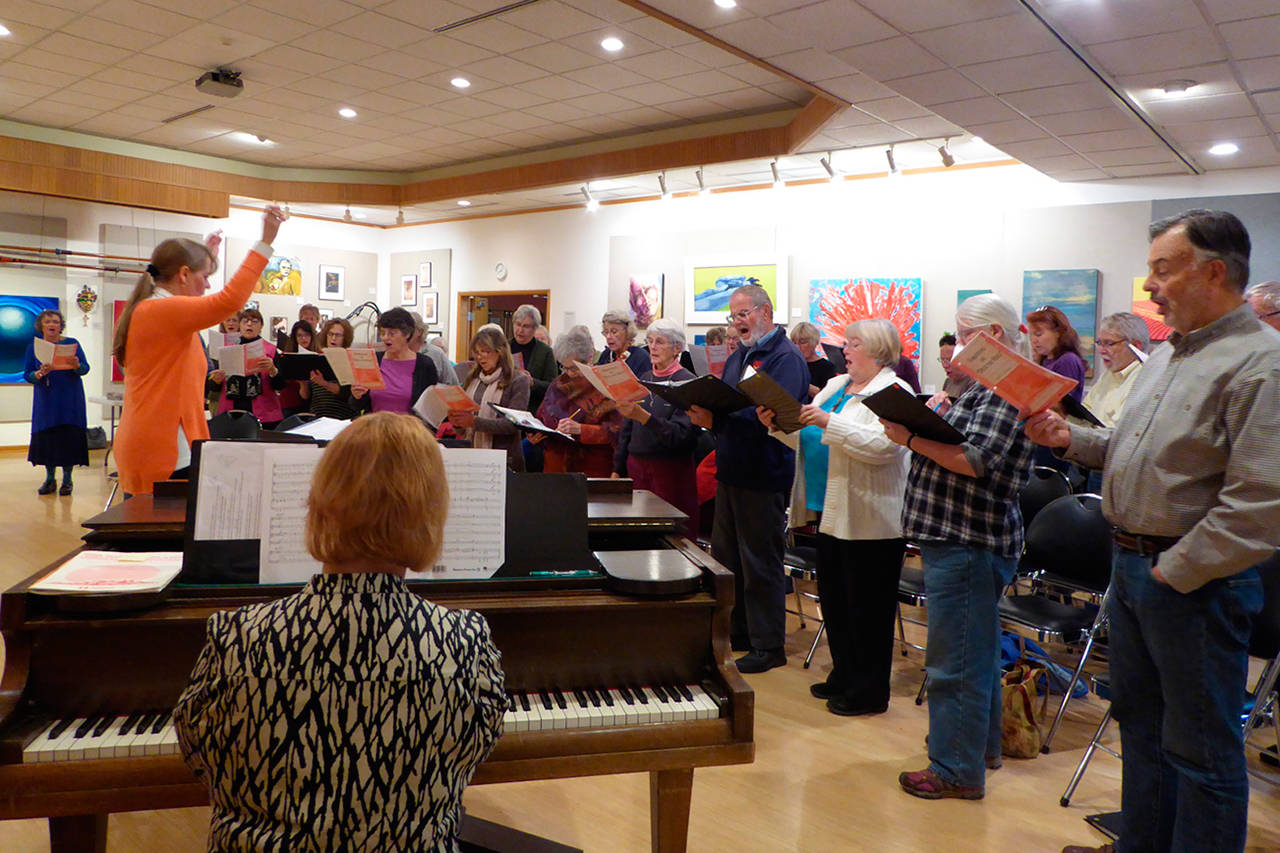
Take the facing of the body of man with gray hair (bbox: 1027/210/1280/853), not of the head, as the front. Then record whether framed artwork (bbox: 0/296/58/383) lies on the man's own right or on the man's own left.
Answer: on the man's own right

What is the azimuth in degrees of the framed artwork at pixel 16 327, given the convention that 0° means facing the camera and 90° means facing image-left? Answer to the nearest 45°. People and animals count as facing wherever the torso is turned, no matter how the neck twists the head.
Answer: approximately 0°

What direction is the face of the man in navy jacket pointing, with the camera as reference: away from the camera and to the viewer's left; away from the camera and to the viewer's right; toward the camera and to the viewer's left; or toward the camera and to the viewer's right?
toward the camera and to the viewer's left

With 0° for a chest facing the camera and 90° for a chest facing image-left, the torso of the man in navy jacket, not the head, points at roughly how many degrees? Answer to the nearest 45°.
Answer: approximately 45°

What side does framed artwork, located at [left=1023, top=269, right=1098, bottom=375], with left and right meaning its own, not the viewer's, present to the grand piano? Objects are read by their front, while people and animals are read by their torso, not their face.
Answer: front

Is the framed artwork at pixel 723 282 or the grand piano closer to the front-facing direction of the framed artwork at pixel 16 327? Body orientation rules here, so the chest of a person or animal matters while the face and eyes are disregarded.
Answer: the grand piano

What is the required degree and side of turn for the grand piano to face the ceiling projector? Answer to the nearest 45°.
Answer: approximately 180°

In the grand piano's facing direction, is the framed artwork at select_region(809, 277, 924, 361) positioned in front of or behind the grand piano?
behind

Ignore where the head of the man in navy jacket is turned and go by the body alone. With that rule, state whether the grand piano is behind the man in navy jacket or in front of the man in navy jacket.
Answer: in front

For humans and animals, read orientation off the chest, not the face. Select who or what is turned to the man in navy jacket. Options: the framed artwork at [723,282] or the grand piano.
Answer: the framed artwork

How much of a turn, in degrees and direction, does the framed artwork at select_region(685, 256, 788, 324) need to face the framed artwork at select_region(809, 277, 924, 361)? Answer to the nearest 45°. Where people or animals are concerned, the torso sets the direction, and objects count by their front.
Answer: approximately 45° to its left

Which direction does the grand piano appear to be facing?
toward the camera

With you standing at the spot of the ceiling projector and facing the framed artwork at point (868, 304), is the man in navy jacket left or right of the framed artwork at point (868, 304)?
right
